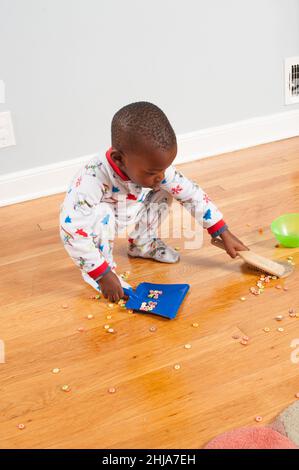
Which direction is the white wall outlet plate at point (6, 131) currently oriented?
toward the camera

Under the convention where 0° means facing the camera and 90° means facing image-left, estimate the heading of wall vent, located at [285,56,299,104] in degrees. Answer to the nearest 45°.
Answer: approximately 315°

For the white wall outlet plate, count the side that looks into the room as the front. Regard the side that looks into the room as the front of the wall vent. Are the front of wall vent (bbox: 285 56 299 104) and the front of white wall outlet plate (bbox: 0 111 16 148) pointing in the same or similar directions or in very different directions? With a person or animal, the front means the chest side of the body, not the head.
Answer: same or similar directions

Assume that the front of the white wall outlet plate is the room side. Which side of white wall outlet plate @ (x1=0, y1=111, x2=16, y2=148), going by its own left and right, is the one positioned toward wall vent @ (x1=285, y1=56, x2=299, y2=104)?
left

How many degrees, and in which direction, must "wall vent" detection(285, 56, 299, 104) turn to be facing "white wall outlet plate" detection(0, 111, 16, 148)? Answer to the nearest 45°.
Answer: approximately 90° to its right

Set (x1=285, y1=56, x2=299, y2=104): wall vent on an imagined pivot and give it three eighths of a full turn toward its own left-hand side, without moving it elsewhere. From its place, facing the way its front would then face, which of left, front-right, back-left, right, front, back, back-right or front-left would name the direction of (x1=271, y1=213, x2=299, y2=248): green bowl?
back

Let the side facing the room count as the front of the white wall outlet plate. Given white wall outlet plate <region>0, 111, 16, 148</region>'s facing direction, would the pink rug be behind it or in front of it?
in front

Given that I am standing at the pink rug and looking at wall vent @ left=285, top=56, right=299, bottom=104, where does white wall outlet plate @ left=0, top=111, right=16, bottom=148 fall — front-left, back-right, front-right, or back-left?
front-left

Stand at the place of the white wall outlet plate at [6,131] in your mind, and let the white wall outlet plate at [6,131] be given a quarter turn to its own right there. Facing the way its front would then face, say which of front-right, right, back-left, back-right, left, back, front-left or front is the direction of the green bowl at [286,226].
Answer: back-left

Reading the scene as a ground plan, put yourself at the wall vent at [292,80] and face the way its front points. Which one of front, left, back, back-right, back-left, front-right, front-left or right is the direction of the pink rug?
front-right
